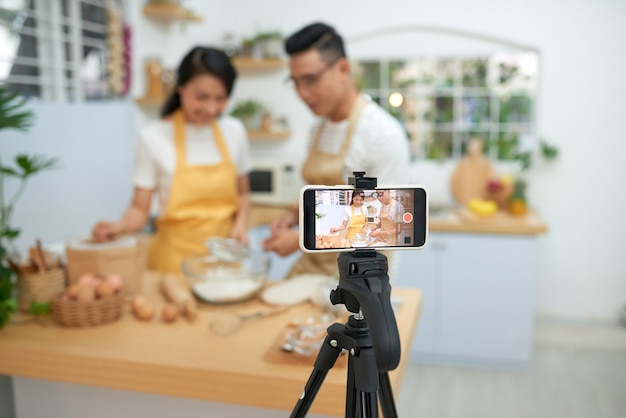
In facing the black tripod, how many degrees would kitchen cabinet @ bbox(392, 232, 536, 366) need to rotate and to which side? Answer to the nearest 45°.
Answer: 0° — it already faces it

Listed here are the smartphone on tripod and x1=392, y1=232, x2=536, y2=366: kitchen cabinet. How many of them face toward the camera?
2

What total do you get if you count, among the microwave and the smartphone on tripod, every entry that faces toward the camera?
2

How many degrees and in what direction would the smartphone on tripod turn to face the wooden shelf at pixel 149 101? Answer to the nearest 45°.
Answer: approximately 135° to its right

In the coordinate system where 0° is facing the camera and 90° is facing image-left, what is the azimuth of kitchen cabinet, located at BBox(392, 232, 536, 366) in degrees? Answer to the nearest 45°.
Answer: approximately 0°

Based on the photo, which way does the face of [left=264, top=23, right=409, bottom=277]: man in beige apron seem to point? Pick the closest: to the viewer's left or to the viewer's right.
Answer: to the viewer's left

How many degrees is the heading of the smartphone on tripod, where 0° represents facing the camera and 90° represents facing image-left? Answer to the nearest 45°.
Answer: approximately 0°

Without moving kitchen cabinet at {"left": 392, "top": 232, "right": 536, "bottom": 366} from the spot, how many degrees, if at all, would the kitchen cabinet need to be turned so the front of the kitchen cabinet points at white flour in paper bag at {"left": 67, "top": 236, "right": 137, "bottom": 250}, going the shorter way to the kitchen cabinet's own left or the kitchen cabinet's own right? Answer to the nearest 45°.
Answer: approximately 45° to the kitchen cabinet's own right

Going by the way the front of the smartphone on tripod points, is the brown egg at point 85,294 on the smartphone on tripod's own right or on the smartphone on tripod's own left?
on the smartphone on tripod's own right

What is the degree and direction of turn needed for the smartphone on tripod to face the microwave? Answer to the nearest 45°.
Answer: approximately 180°

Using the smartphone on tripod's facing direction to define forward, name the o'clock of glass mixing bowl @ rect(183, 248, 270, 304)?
The glass mixing bowl is roughly at 5 o'clock from the smartphone on tripod.

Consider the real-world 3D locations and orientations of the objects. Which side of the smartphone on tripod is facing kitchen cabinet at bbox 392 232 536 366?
back

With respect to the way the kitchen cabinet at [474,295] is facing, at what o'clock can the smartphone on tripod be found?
The smartphone on tripod is roughly at 12 o'clock from the kitchen cabinet.
